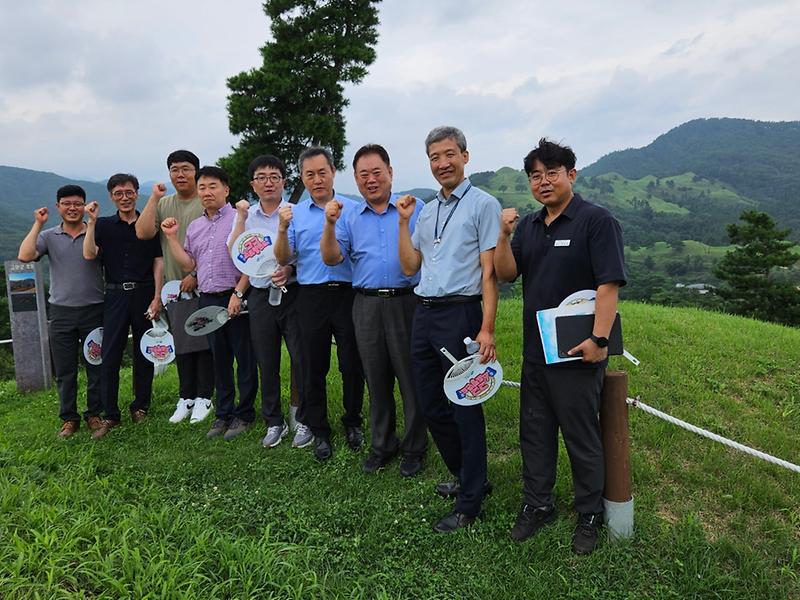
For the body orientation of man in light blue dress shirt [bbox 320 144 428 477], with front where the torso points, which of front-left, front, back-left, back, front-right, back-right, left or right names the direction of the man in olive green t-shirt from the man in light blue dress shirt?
back-right

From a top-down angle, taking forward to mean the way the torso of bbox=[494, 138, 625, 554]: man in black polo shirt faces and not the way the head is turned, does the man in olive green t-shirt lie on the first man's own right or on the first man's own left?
on the first man's own right

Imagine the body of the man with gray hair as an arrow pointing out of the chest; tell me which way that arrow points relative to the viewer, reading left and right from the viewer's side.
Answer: facing the viewer and to the left of the viewer

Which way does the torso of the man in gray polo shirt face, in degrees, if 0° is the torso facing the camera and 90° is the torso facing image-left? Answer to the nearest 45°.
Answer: approximately 0°

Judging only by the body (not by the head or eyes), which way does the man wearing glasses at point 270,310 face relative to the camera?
toward the camera

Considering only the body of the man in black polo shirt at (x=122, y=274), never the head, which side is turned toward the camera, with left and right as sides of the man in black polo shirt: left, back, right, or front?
front

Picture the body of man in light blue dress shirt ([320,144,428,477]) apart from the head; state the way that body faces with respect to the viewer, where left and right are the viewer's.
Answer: facing the viewer

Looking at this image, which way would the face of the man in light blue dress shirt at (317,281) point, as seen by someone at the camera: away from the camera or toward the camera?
toward the camera
